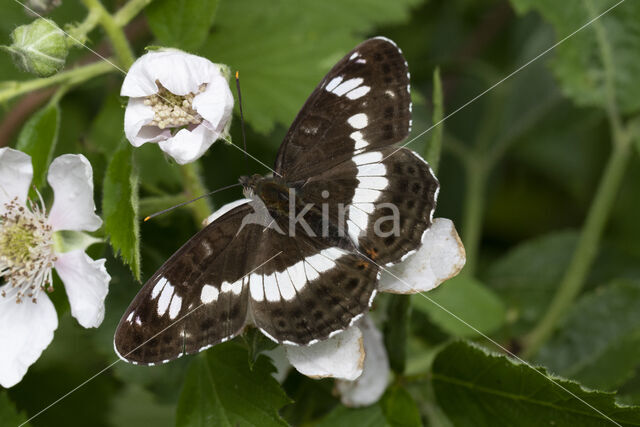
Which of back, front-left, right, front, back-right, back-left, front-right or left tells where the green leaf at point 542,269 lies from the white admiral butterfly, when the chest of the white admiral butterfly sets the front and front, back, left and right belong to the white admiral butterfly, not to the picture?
right

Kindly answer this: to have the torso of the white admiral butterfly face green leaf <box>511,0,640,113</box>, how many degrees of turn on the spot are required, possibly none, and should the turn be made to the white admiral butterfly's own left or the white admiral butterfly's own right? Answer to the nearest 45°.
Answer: approximately 90° to the white admiral butterfly's own right

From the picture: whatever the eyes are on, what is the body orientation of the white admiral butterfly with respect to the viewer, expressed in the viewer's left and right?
facing away from the viewer and to the left of the viewer
